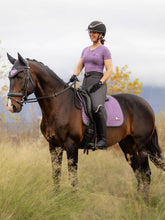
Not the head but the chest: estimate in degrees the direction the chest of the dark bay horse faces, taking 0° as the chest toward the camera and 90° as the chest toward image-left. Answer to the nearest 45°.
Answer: approximately 90°

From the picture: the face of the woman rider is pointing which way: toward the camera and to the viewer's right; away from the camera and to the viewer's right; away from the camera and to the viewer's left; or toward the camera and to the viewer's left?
toward the camera and to the viewer's left

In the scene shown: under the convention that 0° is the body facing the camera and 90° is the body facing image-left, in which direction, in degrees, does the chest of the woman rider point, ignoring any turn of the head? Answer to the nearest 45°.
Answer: approximately 45°
